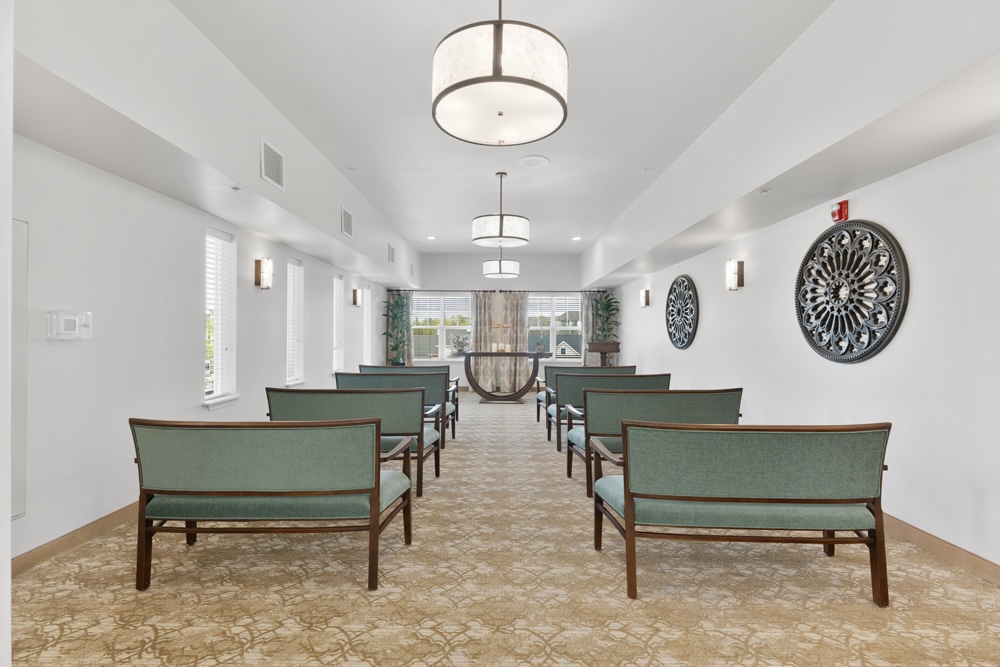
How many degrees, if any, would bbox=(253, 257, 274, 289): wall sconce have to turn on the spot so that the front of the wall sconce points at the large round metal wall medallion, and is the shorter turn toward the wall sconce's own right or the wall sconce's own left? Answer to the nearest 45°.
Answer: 0° — it already faces it

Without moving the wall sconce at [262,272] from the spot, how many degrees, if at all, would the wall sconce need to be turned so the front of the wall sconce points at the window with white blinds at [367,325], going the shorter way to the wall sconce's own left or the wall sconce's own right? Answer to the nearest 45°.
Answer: approximately 90° to the wall sconce's own left

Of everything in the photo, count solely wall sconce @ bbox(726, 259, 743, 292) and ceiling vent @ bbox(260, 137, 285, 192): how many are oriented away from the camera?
0

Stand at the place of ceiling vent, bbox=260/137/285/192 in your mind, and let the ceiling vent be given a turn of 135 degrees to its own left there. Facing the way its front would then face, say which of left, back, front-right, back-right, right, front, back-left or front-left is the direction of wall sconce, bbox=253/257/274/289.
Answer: front

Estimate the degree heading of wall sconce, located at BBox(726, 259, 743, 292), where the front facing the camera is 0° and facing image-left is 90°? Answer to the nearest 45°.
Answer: approximately 45°

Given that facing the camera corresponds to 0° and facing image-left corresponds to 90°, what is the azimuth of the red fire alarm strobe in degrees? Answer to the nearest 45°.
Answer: approximately 45°

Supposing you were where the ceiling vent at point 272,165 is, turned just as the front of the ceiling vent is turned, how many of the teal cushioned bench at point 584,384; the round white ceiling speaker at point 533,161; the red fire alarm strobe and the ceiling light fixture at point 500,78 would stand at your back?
0

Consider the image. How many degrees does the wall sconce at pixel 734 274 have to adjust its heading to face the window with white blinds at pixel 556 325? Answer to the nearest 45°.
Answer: approximately 90° to its right

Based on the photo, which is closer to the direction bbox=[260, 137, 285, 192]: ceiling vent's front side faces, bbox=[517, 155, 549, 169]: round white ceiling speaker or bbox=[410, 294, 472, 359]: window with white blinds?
the round white ceiling speaker

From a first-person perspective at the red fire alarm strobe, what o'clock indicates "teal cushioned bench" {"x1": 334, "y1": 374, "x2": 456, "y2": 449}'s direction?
The teal cushioned bench is roughly at 1 o'clock from the red fire alarm strobe.

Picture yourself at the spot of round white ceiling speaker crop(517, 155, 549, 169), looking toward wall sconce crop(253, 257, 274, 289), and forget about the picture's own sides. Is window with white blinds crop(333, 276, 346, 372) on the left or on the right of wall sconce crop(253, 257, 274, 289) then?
right

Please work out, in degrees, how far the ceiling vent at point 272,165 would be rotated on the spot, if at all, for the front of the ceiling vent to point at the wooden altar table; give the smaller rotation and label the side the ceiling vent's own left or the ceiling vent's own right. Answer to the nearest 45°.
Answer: approximately 90° to the ceiling vent's own left

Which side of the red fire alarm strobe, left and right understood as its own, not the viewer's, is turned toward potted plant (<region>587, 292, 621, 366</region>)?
right

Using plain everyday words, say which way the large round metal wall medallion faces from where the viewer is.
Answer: facing the viewer and to the left of the viewer

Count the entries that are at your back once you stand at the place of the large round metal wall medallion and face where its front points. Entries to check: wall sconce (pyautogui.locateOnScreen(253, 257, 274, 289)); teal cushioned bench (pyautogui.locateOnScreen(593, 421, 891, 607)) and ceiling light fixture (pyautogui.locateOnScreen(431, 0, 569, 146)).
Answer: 0

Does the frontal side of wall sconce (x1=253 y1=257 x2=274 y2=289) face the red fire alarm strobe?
yes

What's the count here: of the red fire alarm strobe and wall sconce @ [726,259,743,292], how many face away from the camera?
0

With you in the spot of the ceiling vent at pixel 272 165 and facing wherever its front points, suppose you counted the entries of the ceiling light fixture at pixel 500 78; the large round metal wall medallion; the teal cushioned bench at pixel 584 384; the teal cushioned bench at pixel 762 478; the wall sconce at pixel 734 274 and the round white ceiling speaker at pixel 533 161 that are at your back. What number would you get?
0

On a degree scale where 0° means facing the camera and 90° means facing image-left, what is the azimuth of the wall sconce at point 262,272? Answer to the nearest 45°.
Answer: approximately 315°

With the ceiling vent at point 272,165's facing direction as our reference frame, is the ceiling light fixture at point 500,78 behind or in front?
in front
